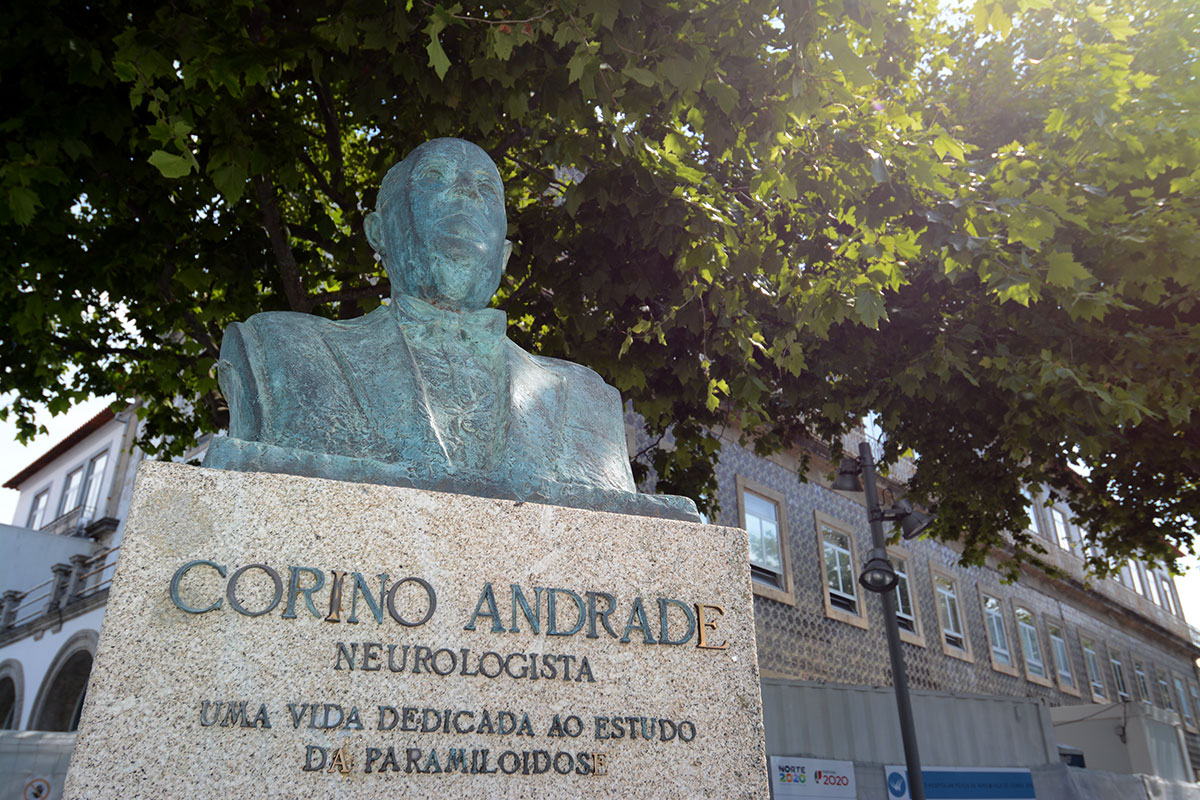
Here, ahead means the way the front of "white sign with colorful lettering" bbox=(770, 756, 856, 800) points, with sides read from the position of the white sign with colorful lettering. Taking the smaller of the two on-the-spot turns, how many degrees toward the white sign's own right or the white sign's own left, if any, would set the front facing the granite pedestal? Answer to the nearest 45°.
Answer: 0° — it already faces it

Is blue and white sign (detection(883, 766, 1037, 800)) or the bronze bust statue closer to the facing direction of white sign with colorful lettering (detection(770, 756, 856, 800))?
the bronze bust statue

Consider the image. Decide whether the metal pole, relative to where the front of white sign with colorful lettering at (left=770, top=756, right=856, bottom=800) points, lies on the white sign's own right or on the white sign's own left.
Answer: on the white sign's own left

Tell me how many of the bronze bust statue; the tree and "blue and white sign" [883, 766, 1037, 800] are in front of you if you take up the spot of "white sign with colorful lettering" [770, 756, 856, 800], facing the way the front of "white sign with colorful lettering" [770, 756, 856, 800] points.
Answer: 2

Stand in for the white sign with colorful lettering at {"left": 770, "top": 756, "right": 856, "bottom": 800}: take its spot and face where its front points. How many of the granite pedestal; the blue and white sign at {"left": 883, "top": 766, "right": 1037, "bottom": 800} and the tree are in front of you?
2

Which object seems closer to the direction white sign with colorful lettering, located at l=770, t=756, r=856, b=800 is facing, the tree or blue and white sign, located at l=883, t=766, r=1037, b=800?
the tree

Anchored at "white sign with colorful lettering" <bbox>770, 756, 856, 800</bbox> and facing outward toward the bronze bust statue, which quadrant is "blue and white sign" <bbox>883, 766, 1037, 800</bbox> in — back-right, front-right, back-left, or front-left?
back-left

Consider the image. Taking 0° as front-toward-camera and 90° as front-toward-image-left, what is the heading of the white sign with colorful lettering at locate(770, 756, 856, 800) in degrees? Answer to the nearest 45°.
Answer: approximately 0°

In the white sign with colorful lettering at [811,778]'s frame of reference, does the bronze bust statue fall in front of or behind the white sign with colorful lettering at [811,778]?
in front

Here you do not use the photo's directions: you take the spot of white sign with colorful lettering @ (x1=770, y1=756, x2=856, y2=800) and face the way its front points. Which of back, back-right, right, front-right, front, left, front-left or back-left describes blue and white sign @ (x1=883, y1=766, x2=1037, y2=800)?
back-left

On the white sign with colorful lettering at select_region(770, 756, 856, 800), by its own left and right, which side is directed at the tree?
front
